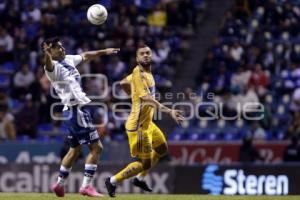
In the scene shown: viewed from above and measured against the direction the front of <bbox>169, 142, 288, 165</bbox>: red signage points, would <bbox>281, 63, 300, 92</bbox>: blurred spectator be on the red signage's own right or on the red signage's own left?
on the red signage's own left

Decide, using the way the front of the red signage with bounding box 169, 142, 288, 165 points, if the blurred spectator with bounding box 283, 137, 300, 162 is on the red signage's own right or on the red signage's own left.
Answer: on the red signage's own left

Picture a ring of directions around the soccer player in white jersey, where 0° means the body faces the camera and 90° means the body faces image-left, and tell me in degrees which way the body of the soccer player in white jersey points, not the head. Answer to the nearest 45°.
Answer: approximately 315°

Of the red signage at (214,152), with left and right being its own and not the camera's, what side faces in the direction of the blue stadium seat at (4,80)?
right

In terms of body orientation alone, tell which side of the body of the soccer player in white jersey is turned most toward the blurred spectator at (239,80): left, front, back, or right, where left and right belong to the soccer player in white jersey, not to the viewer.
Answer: left
